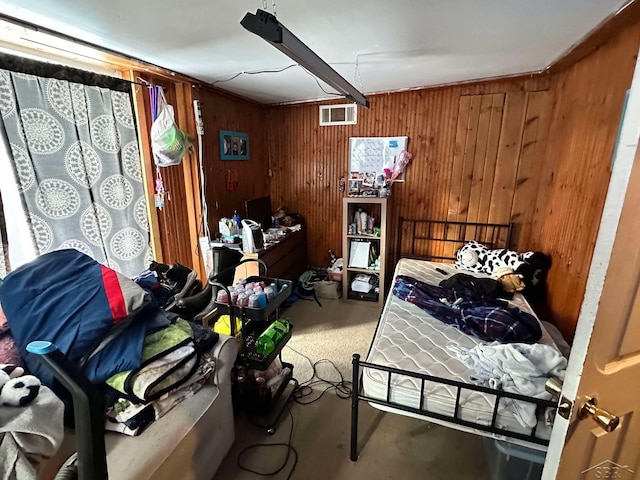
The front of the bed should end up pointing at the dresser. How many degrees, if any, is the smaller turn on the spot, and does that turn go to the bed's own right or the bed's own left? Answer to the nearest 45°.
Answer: approximately 135° to the bed's own right

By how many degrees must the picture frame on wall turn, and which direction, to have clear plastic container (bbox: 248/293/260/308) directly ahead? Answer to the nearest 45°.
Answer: approximately 45° to its right

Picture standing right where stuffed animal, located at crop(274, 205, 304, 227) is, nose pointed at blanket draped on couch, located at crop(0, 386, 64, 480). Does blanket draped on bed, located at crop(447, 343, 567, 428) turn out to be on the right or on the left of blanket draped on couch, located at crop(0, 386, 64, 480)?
left

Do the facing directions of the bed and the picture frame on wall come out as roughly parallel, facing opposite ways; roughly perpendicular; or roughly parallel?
roughly perpendicular

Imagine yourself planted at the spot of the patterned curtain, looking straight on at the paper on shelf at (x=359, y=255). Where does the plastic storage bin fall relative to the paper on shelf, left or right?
right

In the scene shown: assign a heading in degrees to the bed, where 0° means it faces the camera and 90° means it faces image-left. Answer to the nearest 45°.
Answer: approximately 0°

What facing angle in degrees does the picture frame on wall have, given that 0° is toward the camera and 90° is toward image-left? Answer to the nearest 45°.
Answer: approximately 315°

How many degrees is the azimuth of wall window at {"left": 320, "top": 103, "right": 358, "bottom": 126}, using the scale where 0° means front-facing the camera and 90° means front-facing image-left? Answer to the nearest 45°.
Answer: approximately 0°

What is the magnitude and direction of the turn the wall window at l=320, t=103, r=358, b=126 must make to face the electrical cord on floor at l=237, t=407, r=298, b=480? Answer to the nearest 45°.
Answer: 0° — it already faces it

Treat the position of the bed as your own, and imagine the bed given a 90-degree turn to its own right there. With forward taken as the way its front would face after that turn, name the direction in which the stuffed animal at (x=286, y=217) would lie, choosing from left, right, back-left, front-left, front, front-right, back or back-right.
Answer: front-right

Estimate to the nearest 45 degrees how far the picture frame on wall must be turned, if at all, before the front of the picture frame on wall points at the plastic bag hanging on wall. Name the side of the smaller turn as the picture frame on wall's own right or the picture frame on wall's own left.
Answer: approximately 90° to the picture frame on wall's own right

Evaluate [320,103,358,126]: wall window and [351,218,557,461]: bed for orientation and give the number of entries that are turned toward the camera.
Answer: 2
